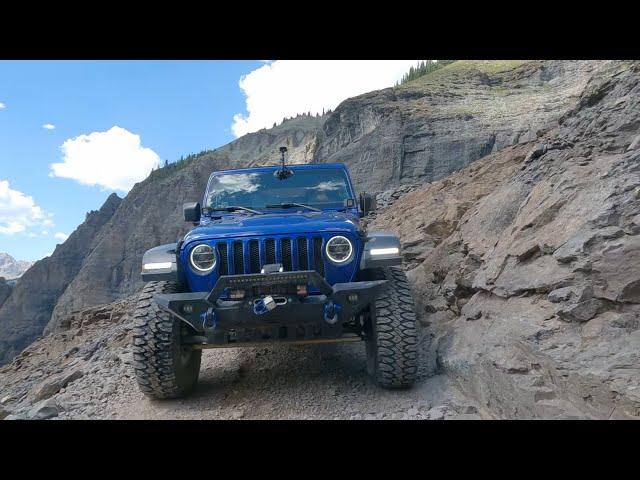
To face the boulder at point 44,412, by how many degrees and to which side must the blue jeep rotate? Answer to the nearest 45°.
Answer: approximately 90° to its right

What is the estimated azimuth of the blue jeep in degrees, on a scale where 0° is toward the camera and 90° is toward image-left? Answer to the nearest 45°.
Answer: approximately 0°

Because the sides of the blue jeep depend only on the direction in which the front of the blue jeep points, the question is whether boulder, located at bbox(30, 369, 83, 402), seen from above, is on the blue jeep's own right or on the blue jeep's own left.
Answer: on the blue jeep's own right
